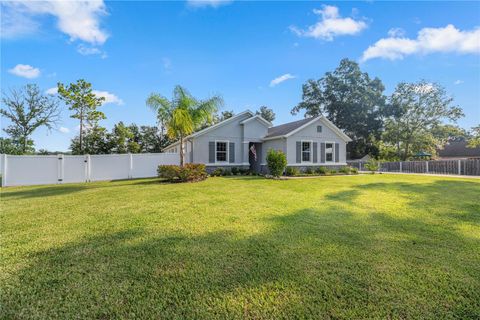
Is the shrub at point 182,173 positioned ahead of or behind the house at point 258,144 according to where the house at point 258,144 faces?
ahead

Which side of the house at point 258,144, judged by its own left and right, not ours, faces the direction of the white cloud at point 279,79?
back

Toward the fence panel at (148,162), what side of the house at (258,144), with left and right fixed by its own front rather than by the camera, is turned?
right

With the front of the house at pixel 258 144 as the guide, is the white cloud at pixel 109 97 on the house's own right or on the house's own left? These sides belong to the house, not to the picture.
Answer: on the house's own right

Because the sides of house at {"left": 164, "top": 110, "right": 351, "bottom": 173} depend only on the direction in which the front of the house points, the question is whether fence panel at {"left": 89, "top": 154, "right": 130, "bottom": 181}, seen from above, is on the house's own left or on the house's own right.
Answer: on the house's own right

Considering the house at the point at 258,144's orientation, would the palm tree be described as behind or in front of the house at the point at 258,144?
in front

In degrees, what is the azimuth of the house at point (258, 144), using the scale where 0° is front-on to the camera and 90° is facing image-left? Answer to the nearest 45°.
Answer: approximately 0°

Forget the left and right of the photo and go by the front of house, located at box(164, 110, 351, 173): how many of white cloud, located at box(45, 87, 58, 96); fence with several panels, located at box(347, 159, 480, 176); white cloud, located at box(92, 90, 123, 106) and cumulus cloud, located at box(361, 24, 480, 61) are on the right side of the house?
2

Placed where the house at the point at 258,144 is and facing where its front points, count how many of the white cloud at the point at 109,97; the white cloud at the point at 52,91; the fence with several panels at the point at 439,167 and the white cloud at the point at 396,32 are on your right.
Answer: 2
